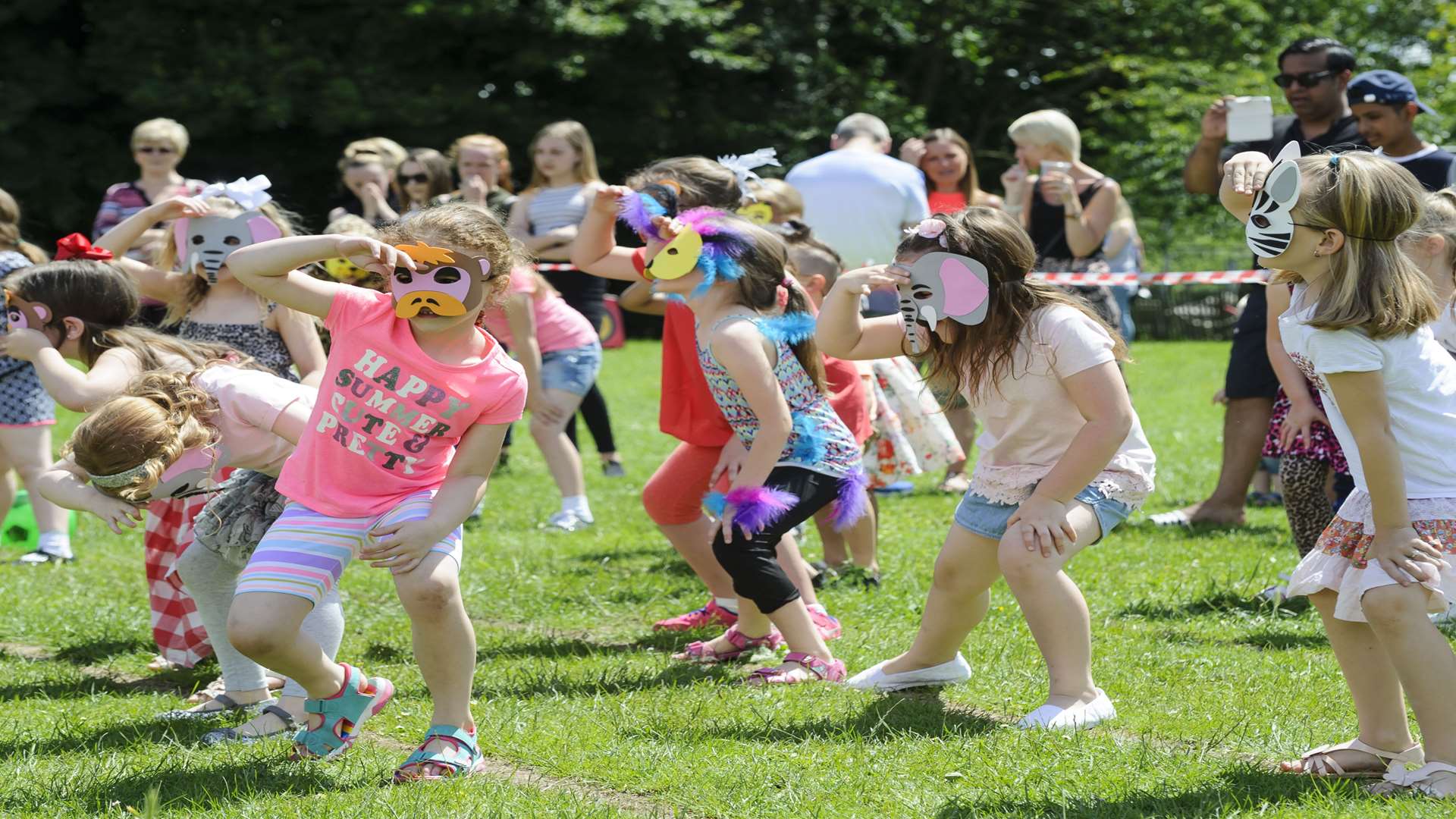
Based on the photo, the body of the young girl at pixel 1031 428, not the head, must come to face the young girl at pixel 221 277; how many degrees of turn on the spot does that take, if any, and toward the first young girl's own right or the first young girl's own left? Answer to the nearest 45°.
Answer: approximately 45° to the first young girl's own right

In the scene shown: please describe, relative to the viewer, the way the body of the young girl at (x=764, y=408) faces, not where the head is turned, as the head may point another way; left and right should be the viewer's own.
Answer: facing to the left of the viewer

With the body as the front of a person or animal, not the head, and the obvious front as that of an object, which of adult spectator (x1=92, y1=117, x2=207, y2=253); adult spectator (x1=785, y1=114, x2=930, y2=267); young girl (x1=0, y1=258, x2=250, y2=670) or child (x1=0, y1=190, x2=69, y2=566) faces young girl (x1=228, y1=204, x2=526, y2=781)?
adult spectator (x1=92, y1=117, x2=207, y2=253)

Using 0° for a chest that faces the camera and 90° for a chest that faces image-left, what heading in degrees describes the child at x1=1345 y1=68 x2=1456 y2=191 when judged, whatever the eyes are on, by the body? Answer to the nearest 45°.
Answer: approximately 45°

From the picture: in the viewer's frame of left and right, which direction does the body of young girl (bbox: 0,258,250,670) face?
facing to the left of the viewer

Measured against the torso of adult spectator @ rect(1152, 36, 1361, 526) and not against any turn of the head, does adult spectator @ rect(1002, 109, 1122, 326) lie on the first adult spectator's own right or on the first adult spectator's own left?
on the first adult spectator's own right

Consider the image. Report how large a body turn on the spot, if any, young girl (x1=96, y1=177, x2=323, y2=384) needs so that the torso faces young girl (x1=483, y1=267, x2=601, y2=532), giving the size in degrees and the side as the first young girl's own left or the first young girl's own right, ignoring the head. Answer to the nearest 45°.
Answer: approximately 135° to the first young girl's own left

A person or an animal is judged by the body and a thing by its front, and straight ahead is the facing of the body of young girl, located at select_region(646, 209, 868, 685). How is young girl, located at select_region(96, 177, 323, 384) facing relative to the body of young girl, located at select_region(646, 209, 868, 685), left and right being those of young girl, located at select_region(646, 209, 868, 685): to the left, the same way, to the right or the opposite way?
to the left
